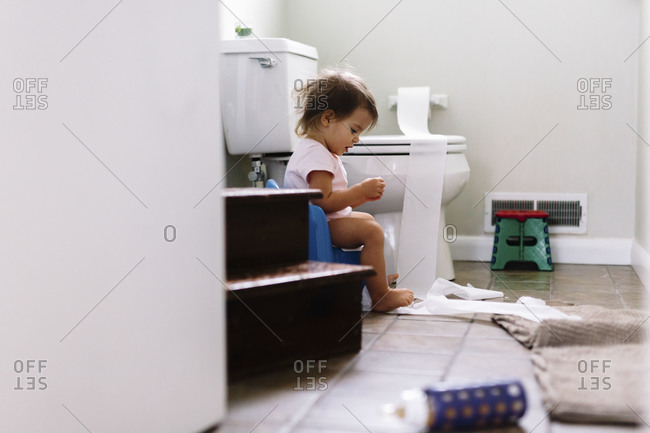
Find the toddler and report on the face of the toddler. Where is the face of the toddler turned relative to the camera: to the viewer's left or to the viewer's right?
to the viewer's right

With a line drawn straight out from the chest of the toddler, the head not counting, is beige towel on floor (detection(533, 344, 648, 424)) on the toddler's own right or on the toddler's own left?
on the toddler's own right

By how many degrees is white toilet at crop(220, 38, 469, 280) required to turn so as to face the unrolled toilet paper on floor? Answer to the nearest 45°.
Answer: approximately 45° to its right

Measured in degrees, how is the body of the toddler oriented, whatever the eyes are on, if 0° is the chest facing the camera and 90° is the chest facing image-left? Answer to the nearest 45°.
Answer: approximately 270°

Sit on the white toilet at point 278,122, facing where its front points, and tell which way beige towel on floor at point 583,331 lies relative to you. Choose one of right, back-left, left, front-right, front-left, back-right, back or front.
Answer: front-right

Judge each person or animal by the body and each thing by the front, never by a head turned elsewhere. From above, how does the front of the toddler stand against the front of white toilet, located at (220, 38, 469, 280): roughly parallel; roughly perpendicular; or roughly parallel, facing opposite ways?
roughly parallel

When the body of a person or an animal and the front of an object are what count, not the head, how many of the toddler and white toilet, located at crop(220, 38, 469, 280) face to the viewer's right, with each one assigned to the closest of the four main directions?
2

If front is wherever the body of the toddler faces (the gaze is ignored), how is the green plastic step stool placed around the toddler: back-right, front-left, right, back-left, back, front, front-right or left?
front-left

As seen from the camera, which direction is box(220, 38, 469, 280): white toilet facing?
to the viewer's right
